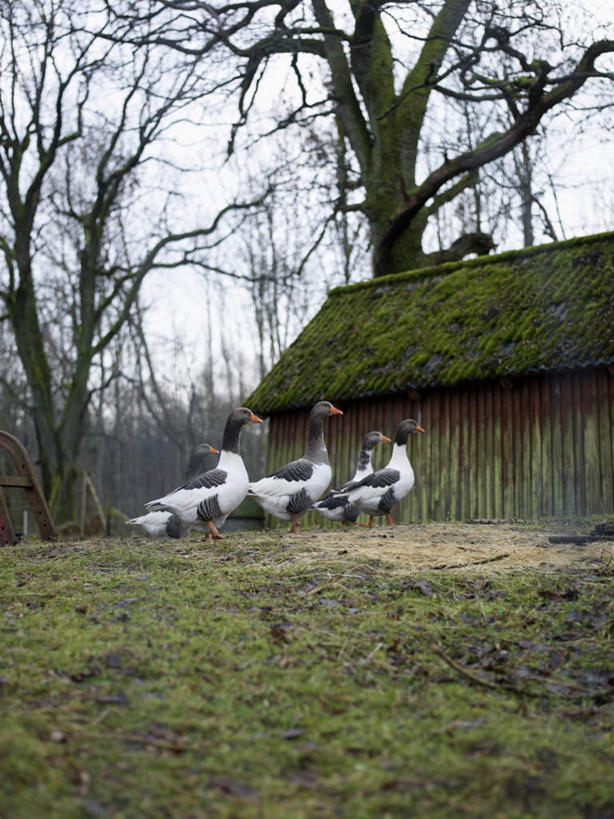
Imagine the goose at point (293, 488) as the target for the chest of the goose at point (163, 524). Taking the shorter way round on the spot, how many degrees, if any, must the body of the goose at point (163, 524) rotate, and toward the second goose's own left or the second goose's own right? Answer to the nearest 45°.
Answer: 0° — it already faces it

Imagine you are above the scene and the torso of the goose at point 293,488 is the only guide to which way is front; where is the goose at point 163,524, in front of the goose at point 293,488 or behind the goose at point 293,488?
behind

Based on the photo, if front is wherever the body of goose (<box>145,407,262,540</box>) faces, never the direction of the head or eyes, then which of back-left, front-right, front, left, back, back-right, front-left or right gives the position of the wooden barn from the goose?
front-left

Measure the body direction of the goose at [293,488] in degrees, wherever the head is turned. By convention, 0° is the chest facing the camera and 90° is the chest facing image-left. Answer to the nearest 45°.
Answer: approximately 270°

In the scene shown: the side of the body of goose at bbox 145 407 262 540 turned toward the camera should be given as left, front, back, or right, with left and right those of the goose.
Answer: right

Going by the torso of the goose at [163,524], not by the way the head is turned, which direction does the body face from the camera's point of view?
to the viewer's right

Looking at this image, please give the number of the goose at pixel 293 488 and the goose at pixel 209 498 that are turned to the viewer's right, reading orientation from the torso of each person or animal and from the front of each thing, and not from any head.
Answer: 2

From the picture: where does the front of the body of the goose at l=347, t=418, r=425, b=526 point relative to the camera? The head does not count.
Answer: to the viewer's right

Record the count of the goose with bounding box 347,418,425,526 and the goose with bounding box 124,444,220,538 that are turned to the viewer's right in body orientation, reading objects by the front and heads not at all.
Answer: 2
